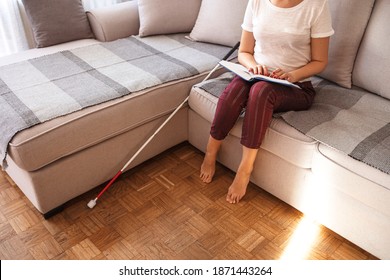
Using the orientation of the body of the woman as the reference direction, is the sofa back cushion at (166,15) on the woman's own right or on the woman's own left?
on the woman's own right

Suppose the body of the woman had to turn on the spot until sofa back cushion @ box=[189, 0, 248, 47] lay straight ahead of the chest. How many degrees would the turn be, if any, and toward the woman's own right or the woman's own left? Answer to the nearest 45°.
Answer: approximately 90° to the woman's own right

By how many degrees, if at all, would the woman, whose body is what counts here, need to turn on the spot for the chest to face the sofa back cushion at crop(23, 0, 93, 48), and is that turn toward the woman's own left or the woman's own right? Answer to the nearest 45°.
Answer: approximately 45° to the woman's own right

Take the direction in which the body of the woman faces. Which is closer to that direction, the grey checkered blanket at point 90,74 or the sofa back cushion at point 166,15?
the grey checkered blanket

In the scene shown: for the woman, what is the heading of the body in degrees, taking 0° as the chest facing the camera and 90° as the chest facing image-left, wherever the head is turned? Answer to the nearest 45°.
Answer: approximately 45°

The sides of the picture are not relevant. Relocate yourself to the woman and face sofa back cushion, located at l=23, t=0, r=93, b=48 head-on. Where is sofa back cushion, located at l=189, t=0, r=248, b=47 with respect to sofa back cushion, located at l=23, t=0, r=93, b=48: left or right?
right
